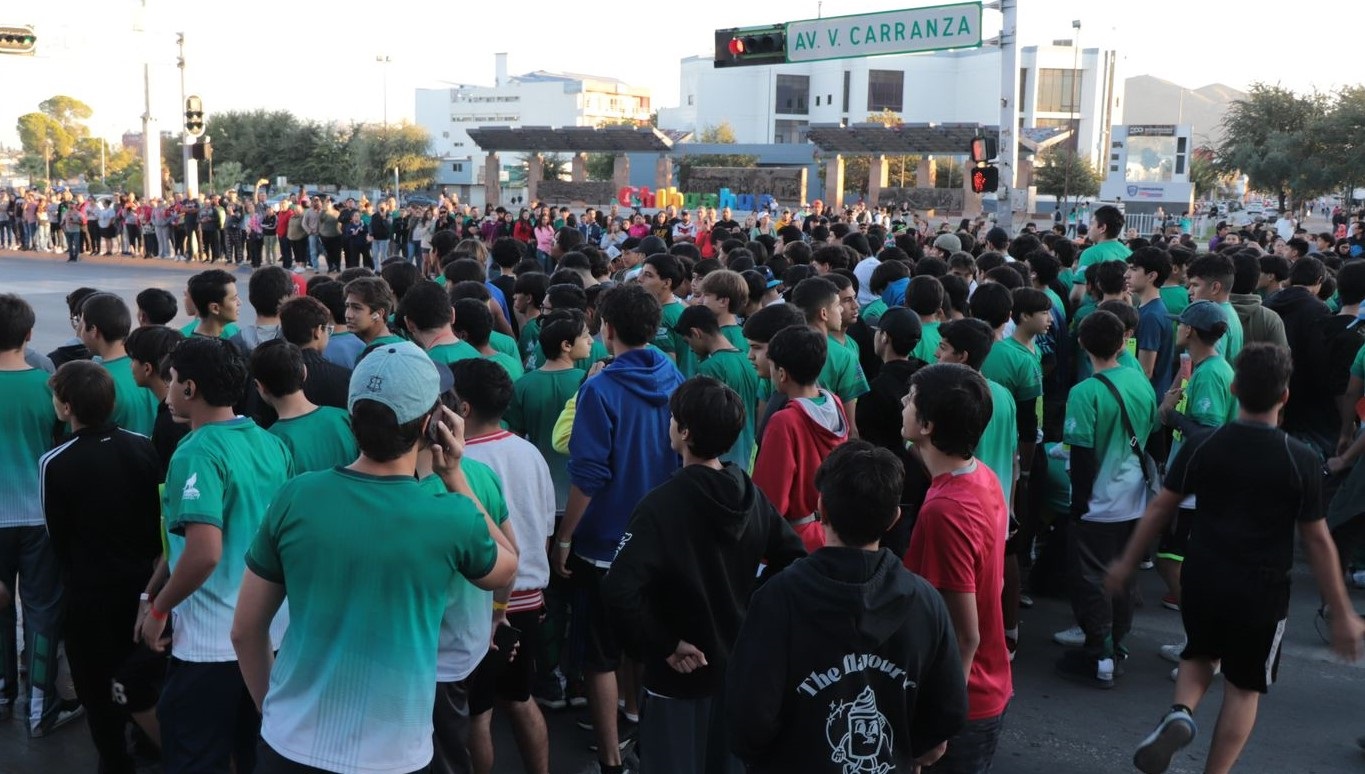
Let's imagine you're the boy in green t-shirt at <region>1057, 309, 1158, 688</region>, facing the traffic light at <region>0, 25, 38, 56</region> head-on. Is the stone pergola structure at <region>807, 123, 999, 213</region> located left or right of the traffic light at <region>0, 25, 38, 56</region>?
right

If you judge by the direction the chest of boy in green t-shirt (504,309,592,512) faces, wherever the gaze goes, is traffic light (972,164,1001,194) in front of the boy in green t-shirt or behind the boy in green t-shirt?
in front

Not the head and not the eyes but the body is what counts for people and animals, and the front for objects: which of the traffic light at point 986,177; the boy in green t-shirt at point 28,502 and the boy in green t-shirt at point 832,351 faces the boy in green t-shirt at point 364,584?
the traffic light

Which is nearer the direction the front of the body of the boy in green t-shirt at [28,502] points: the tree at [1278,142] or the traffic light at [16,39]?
the traffic light

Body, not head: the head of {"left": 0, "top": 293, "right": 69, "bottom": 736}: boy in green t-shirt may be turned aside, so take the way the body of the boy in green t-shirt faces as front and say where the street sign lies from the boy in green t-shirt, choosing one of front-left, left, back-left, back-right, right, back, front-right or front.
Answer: front-right

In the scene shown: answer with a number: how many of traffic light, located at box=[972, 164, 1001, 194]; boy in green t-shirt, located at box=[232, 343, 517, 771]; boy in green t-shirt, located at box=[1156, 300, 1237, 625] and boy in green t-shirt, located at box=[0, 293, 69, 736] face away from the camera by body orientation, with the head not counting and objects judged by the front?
2

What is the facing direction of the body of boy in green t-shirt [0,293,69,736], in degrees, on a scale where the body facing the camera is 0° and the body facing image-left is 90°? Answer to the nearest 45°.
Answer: approximately 180°

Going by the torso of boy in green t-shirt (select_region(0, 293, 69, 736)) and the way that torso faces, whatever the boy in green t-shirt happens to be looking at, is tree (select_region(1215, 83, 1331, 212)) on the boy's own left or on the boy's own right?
on the boy's own right

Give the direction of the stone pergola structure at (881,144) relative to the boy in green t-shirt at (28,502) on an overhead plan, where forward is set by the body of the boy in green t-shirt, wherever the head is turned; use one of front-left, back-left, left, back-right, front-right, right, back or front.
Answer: front-right

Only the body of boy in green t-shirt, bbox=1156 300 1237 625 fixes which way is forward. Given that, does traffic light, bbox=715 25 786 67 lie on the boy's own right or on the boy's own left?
on the boy's own right

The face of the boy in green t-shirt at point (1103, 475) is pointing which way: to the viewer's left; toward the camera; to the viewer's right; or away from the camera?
away from the camera

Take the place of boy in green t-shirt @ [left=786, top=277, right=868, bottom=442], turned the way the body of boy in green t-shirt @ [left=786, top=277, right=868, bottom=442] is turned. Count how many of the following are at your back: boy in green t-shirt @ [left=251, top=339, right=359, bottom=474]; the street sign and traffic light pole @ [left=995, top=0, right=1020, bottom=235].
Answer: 1

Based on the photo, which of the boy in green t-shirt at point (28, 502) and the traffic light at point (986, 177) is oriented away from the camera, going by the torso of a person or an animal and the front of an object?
the boy in green t-shirt
